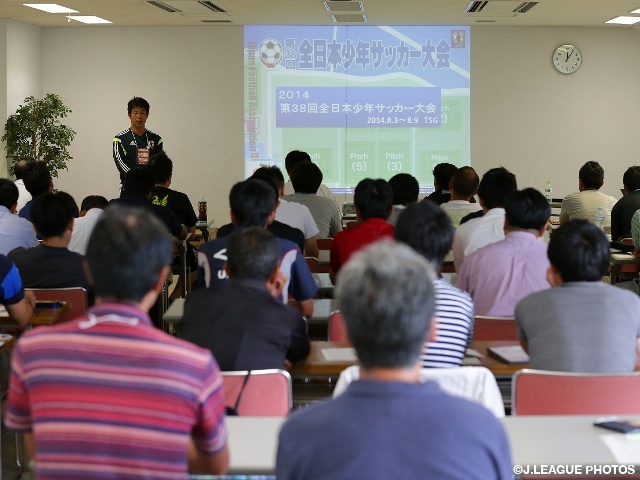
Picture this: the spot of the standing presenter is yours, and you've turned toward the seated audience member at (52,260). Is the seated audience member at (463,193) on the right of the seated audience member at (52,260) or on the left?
left

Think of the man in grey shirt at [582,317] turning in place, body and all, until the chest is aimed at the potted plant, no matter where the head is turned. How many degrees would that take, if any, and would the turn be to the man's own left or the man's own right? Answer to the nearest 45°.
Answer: approximately 45° to the man's own left

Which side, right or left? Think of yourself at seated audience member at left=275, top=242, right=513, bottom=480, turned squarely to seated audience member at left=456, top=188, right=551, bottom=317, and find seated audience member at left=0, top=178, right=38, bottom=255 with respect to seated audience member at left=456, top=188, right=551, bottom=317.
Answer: left

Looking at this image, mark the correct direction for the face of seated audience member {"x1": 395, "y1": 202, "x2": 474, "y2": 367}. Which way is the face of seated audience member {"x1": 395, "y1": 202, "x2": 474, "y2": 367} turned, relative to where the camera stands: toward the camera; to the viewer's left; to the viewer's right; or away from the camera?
away from the camera

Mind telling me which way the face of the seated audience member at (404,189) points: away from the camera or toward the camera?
away from the camera

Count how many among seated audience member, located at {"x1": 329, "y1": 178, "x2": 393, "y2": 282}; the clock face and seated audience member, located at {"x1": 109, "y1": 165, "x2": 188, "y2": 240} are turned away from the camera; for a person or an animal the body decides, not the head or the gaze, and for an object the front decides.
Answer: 2

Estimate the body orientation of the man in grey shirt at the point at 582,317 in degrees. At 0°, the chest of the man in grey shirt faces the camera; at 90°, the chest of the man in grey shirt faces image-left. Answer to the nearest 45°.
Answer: approximately 180°

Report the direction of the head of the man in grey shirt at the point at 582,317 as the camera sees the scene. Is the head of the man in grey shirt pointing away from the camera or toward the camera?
away from the camera

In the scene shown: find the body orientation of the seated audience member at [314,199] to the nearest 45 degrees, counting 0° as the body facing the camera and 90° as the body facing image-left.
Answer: approximately 180°

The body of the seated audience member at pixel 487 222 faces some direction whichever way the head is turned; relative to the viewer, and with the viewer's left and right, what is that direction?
facing away from the viewer

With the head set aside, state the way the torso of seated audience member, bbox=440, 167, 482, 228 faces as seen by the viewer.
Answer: away from the camera

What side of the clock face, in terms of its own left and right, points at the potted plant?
right

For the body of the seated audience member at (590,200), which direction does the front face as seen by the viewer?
away from the camera

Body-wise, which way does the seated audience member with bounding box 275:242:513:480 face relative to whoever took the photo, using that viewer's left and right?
facing away from the viewer

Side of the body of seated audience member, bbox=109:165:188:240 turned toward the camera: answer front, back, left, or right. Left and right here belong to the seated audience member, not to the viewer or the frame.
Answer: back
